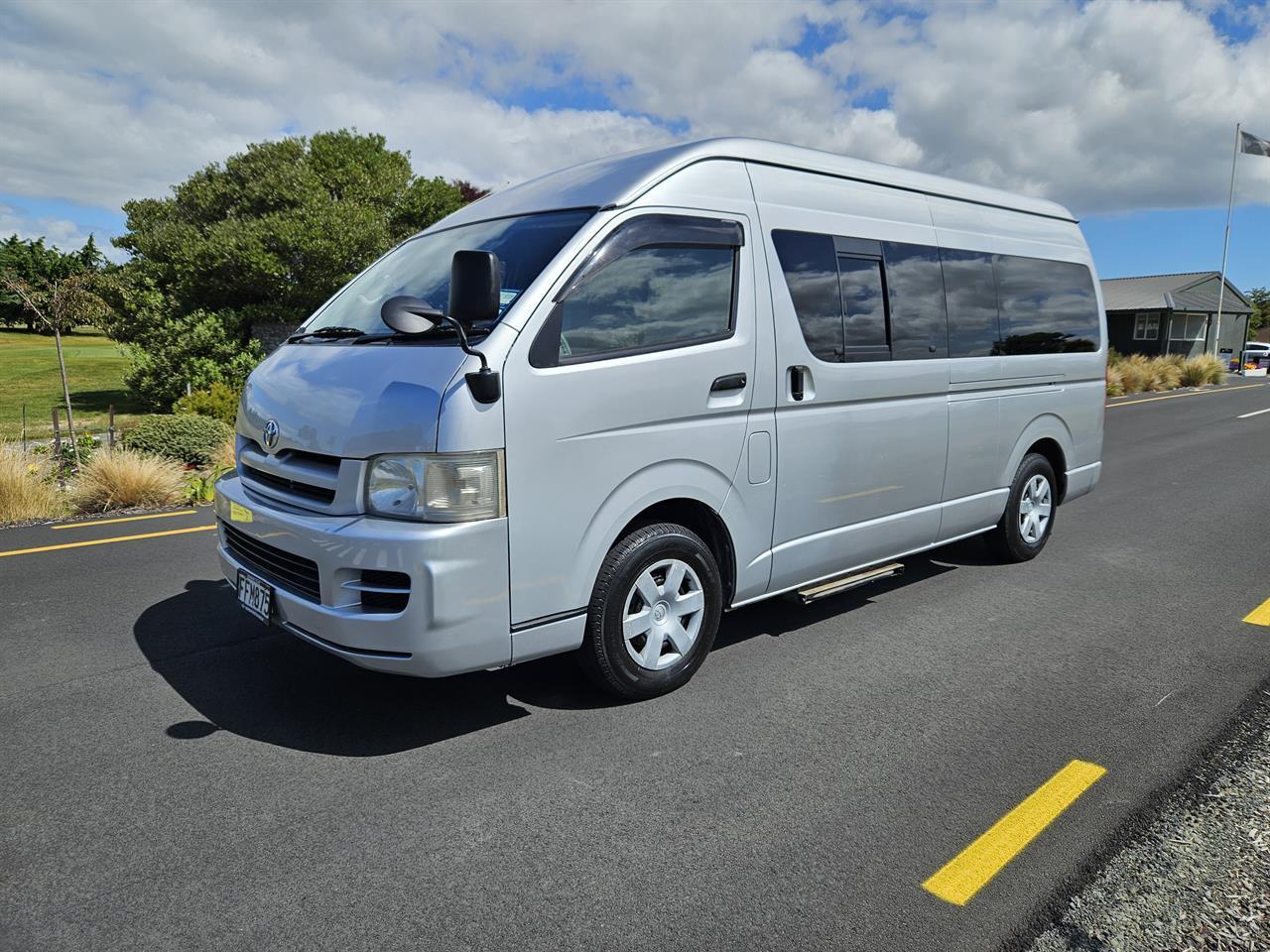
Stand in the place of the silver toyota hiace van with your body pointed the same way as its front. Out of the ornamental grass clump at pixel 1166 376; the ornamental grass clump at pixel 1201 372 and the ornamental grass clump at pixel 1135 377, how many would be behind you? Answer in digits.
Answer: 3

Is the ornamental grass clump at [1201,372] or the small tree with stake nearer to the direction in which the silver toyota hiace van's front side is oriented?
the small tree with stake

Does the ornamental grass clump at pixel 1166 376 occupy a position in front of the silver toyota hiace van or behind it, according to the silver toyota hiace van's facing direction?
behind

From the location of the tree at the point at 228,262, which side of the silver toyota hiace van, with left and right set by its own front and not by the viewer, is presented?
right

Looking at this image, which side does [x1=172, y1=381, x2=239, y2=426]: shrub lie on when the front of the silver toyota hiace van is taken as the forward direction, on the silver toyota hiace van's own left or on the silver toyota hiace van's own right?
on the silver toyota hiace van's own right

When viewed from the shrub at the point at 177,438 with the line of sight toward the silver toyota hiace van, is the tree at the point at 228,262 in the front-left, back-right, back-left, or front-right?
back-left

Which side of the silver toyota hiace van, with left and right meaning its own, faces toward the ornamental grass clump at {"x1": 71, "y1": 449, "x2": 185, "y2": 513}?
right

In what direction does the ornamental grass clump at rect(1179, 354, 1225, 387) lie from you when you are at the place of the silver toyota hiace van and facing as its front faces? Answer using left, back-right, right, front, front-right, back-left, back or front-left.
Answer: back

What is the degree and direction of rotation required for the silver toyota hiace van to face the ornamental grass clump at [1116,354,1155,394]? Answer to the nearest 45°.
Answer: approximately 180°

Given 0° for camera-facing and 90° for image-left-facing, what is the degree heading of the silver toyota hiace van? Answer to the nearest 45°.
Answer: approximately 45°

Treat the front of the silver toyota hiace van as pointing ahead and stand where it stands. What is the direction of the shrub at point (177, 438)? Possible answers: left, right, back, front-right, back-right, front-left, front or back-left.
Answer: right
